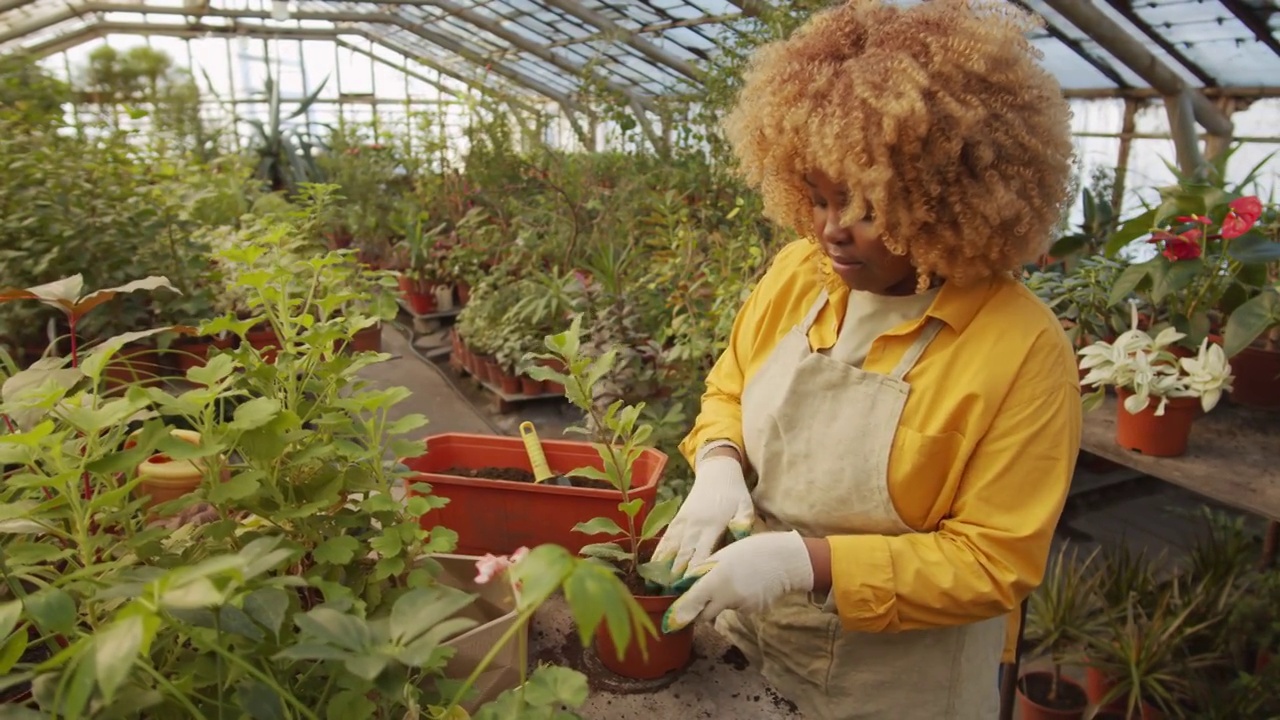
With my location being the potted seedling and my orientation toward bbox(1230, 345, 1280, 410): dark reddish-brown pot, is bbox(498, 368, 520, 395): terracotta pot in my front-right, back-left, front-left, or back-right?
front-left

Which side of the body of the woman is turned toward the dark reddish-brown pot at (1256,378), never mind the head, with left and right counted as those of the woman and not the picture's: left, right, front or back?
back

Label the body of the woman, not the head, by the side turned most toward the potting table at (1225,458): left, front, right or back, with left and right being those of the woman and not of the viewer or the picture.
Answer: back

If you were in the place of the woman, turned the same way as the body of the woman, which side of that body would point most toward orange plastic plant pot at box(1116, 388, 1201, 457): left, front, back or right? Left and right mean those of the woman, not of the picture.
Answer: back

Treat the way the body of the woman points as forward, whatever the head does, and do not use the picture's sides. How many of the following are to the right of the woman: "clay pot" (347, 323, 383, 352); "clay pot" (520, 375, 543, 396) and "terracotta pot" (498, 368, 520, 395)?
3

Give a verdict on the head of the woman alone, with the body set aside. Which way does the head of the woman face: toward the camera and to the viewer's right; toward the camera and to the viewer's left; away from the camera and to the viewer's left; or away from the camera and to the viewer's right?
toward the camera and to the viewer's left

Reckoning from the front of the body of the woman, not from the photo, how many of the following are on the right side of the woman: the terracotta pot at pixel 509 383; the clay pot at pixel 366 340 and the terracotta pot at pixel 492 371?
3

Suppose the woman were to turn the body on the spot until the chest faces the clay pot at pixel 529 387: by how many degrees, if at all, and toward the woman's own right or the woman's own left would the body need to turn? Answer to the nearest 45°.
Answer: approximately 90° to the woman's own right

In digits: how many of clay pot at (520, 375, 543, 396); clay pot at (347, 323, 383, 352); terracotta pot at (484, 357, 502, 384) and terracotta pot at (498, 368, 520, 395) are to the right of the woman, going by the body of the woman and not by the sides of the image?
4

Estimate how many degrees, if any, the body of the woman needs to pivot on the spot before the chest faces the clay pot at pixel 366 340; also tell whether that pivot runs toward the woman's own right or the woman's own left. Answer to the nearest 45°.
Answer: approximately 90° to the woman's own right

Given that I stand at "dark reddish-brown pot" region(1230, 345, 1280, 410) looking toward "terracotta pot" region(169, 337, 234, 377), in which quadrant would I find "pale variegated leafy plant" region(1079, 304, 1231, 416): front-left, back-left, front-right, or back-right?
front-left

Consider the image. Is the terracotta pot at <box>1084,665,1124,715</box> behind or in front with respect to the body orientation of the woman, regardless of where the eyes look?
behind

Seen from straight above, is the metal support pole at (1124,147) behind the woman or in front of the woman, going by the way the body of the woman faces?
behind

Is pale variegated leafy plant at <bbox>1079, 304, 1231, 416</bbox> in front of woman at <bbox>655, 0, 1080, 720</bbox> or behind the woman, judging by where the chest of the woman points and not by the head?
behind

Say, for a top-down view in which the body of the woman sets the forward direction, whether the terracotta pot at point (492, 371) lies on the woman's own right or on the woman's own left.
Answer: on the woman's own right

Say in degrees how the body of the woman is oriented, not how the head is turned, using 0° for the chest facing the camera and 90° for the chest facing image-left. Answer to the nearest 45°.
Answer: approximately 45°

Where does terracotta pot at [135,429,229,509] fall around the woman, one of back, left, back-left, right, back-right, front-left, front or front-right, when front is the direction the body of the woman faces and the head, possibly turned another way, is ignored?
front-right
